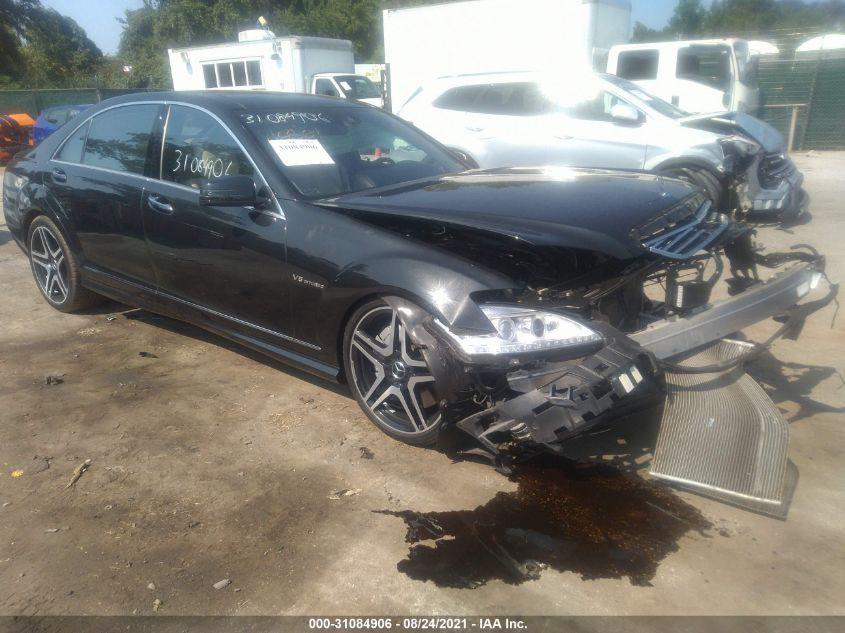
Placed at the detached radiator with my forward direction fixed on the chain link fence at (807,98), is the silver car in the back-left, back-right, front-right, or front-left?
front-left

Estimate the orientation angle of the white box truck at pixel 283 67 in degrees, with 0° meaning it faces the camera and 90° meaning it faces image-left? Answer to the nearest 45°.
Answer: approximately 315°

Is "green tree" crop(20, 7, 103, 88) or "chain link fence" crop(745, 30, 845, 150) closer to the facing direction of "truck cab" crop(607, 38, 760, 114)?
the chain link fence

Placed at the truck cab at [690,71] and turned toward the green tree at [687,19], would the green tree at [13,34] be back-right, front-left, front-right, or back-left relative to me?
front-left

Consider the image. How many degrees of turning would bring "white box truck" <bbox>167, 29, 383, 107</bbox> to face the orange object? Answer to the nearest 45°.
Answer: approximately 135° to its right

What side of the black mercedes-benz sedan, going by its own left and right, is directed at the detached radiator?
front

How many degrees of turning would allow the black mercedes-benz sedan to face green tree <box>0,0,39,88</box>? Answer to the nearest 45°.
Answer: approximately 180°

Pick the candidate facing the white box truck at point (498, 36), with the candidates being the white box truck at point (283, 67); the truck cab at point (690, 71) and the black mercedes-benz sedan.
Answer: the white box truck at point (283, 67)

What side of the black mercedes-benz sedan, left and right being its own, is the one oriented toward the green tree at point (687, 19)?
left

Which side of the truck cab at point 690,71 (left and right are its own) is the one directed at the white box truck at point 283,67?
back

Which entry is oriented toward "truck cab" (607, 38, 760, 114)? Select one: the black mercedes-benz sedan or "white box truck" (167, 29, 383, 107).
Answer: the white box truck

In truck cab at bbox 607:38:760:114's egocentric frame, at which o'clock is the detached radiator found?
The detached radiator is roughly at 3 o'clock from the truck cab.

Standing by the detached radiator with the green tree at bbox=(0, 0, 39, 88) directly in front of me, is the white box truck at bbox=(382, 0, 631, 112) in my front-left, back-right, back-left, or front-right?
front-right

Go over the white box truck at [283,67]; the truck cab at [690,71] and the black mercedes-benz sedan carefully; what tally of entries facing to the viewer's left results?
0

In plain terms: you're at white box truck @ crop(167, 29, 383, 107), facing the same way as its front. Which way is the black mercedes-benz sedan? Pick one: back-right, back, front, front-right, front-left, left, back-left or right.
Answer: front-right

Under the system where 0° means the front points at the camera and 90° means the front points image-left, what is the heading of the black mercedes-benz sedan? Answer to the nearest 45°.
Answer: approximately 315°

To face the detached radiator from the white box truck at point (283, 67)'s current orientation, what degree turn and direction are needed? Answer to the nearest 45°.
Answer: approximately 45° to its right

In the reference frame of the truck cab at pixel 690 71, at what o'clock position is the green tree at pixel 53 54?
The green tree is roughly at 7 o'clock from the truck cab.
